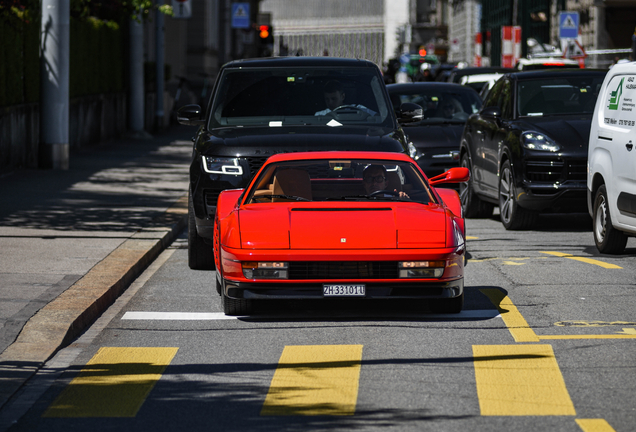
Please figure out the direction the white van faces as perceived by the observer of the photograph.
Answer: facing the viewer and to the right of the viewer

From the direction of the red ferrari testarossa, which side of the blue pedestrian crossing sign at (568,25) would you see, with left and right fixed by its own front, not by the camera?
front

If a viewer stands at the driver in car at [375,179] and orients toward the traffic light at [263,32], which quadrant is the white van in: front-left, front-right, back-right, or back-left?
front-right

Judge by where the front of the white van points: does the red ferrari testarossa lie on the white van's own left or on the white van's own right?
on the white van's own right

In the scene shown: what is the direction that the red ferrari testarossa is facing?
toward the camera

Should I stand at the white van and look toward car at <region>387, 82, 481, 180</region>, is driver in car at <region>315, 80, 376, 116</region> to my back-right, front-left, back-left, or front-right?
front-left

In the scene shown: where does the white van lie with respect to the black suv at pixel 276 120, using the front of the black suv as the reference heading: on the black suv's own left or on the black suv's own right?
on the black suv's own left

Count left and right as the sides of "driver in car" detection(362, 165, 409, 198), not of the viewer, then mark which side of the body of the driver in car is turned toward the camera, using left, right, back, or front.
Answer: front

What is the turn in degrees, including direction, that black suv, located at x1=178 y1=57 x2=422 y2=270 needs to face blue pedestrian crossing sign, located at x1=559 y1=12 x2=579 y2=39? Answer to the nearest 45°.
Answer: approximately 180°
